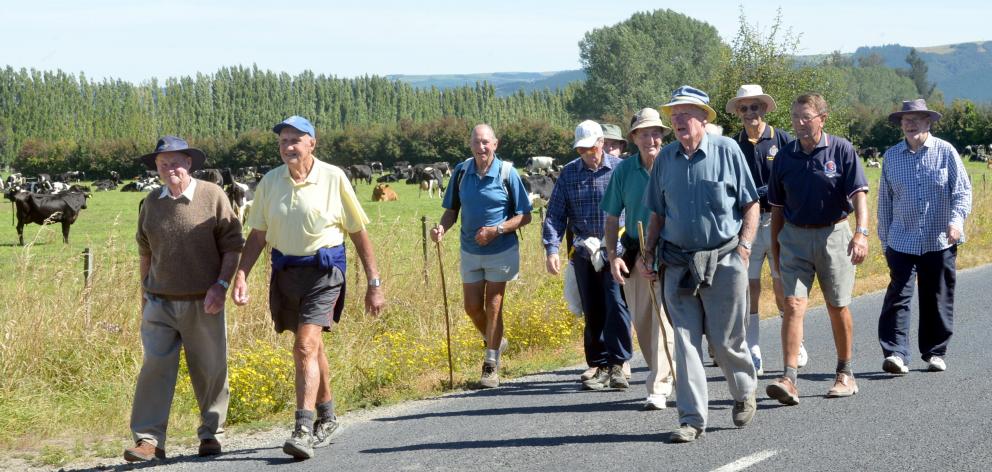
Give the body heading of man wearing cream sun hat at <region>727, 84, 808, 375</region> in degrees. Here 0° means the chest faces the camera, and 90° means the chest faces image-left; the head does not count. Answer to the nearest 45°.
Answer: approximately 0°

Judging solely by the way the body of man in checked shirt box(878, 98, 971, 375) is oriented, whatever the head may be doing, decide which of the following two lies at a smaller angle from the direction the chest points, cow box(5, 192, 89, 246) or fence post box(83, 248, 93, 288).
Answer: the fence post

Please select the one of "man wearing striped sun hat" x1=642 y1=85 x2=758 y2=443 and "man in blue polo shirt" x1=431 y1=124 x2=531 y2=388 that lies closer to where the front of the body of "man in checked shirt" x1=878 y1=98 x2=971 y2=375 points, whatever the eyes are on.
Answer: the man wearing striped sun hat

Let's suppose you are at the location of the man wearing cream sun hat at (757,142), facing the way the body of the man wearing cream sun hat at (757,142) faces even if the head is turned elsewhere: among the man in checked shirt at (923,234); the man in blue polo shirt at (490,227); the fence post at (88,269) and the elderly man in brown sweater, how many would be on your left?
1

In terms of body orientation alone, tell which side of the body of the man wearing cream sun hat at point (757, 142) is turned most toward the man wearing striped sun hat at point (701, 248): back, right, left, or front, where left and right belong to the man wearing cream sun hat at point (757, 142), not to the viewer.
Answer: front
